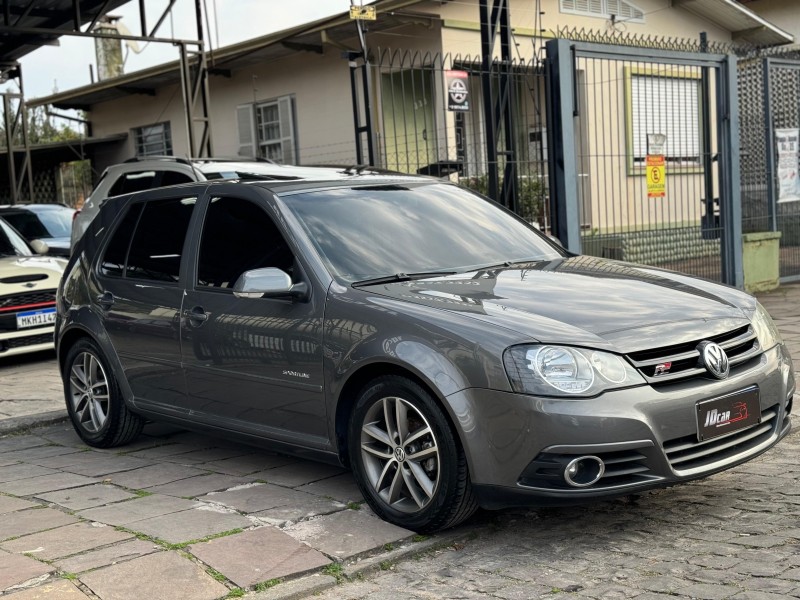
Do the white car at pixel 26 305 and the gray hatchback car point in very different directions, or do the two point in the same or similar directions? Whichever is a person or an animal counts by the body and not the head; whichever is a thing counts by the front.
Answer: same or similar directions

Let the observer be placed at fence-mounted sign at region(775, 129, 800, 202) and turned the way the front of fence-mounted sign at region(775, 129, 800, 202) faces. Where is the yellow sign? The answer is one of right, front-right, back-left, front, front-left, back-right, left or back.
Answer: front-right

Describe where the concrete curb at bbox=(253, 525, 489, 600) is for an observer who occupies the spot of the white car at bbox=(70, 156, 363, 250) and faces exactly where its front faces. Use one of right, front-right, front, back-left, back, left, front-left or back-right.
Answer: front-right

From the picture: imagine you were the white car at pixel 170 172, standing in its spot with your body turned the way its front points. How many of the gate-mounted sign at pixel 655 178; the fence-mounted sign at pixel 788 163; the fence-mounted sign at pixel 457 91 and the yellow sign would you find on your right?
0

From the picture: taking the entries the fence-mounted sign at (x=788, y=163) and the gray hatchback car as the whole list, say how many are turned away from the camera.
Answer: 0

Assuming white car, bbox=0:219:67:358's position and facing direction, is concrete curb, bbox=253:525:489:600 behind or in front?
in front

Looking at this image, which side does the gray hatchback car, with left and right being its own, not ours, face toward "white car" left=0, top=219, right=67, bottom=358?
back

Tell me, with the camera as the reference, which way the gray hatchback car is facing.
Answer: facing the viewer and to the right of the viewer

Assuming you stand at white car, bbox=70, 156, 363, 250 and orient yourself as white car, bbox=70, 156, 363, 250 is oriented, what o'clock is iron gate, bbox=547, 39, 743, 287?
The iron gate is roughly at 10 o'clock from the white car.

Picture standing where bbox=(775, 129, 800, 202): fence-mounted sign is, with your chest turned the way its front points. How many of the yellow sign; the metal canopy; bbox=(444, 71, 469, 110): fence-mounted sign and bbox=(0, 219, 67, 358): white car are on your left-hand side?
0

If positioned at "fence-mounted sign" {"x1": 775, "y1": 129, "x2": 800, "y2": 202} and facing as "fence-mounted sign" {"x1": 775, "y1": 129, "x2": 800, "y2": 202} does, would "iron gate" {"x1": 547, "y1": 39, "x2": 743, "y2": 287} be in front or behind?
in front

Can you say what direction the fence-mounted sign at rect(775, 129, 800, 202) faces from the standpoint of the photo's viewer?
facing the viewer

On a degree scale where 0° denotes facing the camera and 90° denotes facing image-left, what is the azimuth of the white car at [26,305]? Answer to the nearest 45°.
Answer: approximately 315°

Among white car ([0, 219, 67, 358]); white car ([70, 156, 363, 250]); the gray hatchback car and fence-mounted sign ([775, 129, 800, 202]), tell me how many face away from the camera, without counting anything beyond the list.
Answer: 0

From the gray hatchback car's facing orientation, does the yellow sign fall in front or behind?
behind

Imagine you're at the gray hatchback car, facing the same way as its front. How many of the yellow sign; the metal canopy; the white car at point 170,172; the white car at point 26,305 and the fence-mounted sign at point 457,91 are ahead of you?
0

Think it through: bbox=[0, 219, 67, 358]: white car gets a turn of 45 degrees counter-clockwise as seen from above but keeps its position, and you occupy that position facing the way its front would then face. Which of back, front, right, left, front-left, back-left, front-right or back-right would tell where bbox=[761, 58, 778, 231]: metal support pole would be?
front
